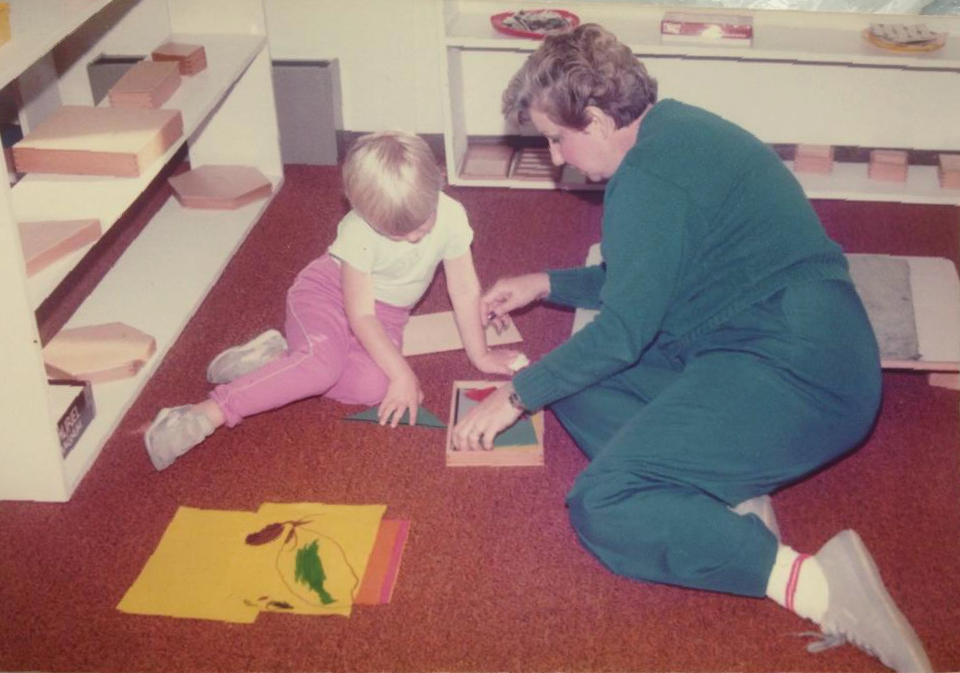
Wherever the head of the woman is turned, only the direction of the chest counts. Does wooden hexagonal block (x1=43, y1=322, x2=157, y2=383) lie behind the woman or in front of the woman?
in front

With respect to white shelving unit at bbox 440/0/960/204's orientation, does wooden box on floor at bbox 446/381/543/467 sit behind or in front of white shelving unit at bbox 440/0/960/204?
in front

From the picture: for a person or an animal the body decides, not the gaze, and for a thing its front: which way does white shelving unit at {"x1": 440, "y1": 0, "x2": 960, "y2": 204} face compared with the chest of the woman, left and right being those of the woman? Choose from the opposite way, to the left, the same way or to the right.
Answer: to the left

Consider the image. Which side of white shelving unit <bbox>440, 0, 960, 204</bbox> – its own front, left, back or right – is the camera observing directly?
front

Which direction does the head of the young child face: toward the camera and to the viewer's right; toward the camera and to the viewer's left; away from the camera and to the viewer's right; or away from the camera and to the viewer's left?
toward the camera and to the viewer's right

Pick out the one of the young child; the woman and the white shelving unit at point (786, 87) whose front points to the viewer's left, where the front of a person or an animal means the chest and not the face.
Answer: the woman

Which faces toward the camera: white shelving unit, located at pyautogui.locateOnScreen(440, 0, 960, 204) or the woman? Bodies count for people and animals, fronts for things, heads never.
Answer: the white shelving unit

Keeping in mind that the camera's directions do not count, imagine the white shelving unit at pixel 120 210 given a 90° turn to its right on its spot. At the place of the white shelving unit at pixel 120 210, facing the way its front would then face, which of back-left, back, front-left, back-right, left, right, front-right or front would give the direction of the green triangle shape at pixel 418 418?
left

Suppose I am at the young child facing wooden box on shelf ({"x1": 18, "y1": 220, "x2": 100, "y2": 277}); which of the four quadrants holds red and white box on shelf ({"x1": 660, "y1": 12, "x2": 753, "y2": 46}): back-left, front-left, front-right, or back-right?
back-right

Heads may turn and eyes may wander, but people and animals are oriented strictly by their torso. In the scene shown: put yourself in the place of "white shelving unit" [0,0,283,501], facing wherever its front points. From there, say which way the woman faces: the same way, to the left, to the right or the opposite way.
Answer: the opposite way

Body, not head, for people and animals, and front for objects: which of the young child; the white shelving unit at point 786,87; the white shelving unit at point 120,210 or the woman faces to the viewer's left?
the woman

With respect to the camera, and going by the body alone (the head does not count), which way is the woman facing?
to the viewer's left

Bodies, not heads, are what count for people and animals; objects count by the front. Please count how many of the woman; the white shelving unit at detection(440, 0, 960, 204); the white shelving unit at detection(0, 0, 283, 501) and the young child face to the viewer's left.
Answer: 1

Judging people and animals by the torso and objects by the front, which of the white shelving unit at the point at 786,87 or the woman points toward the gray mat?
the white shelving unit

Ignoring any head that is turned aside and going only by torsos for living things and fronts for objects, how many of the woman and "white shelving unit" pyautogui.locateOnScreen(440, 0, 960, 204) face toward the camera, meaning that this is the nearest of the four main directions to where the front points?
1

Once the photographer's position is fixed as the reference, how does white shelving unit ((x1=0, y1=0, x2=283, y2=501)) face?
facing the viewer and to the right of the viewer

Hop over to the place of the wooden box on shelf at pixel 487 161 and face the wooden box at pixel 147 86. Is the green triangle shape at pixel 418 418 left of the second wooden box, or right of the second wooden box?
left

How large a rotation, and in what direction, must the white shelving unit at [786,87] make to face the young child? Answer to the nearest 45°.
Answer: approximately 45° to its right
